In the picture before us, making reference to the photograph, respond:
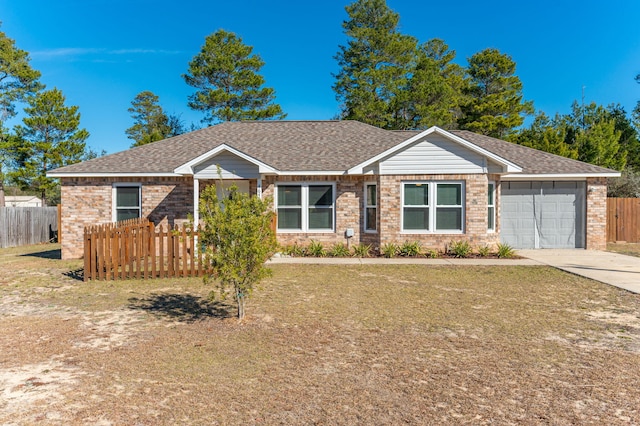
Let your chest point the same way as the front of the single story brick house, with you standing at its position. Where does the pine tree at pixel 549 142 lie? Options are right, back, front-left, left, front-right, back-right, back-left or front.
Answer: back-left

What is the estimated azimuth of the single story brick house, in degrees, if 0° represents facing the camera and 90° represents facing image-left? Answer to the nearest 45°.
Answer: approximately 0°

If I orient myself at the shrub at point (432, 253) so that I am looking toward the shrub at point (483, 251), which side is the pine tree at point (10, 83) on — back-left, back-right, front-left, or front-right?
back-left

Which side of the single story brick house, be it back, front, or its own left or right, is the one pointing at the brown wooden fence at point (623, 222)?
left

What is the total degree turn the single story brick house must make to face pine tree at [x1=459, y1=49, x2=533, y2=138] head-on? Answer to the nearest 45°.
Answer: approximately 135° to its left

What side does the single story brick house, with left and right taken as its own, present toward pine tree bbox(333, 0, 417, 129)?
back

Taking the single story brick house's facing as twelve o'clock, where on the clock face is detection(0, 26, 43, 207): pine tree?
The pine tree is roughly at 4 o'clock from the single story brick house.

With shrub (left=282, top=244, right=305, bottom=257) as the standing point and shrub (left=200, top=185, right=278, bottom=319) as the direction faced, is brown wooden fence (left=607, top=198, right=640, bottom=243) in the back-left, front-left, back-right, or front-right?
back-left

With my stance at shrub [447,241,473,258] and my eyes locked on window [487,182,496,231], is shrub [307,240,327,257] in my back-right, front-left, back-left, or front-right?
back-left

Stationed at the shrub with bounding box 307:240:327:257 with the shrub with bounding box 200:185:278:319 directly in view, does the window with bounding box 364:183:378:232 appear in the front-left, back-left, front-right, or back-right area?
back-left

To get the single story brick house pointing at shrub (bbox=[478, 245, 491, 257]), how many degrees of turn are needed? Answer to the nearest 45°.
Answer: approximately 90° to its left
